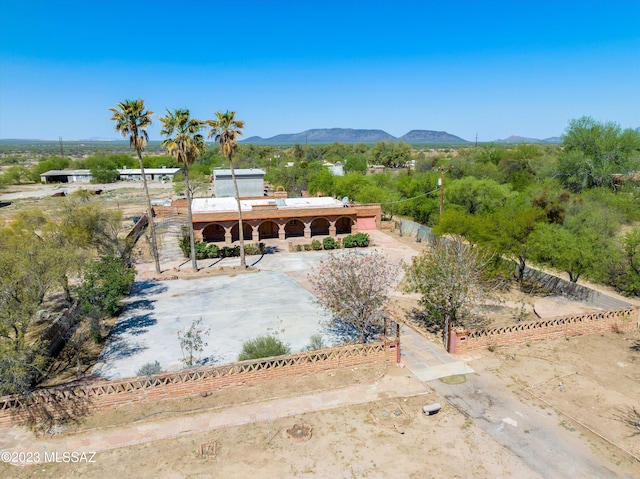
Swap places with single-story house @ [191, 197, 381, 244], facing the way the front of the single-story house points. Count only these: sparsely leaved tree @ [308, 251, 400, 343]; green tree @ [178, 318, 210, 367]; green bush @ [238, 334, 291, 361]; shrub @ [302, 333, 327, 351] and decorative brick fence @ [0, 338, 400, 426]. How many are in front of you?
5

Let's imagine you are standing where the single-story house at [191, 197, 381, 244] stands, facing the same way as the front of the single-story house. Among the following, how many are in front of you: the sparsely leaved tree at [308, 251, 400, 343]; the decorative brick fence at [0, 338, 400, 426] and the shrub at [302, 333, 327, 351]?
3

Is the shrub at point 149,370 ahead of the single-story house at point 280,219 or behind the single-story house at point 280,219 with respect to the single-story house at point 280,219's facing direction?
ahead

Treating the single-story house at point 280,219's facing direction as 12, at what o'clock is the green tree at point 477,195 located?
The green tree is roughly at 9 o'clock from the single-story house.

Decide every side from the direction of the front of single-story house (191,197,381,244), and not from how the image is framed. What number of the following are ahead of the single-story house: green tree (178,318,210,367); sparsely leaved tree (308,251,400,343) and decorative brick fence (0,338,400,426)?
3

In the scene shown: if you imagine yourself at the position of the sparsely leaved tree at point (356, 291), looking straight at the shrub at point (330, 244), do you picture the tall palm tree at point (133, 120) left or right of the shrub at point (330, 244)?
left

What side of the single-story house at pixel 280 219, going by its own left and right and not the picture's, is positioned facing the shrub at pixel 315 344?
front

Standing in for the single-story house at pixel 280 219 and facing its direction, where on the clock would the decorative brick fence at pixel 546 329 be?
The decorative brick fence is roughly at 11 o'clock from the single-story house.

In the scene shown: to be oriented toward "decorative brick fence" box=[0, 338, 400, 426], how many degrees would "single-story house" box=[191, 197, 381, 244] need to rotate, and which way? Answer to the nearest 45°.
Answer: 0° — it already faces it

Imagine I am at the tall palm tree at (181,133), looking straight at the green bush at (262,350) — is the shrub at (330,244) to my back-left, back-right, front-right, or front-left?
back-left

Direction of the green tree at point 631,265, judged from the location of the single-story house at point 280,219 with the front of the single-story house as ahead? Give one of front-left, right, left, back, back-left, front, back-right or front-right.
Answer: front-left

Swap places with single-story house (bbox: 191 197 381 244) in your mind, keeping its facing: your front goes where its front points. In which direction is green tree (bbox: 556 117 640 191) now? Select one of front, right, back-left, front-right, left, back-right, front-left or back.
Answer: left

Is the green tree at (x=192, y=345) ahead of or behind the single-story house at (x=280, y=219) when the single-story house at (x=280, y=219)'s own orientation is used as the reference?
ahead

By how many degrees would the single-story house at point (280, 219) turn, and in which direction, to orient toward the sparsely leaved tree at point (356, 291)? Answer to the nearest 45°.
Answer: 0° — it already faces it

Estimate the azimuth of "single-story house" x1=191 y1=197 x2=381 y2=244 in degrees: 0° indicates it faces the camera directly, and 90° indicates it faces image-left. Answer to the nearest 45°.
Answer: approximately 0°

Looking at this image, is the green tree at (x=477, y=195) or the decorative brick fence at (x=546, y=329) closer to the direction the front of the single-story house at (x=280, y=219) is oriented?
the decorative brick fence
